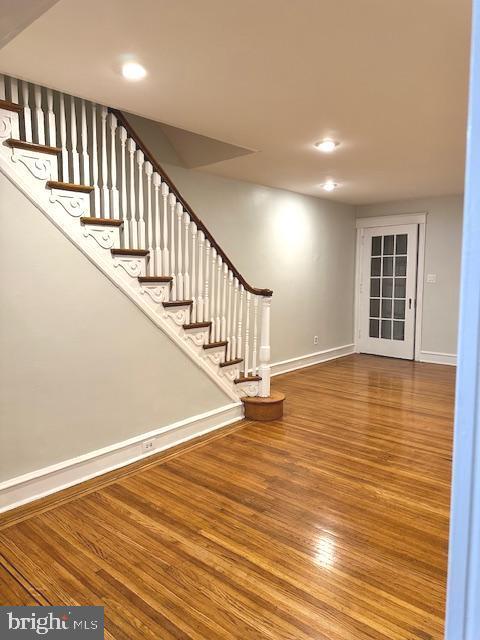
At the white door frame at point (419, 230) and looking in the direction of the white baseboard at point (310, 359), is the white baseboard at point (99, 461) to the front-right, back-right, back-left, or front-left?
front-left

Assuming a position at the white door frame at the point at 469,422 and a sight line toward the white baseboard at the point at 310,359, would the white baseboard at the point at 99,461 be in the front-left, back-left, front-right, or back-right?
front-left

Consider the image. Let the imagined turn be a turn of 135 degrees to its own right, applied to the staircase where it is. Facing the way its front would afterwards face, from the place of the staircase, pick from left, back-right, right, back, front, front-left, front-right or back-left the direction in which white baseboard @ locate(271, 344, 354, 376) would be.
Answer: back-left

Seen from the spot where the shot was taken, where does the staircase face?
facing away from the viewer and to the right of the viewer

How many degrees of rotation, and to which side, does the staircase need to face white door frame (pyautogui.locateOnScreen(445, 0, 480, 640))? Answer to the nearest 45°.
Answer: approximately 135° to its right

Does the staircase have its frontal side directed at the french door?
yes

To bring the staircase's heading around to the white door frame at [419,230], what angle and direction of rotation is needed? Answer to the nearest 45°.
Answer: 0° — it already faces it

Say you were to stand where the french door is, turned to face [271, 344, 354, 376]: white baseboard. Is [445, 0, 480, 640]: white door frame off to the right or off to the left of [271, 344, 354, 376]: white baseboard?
left
